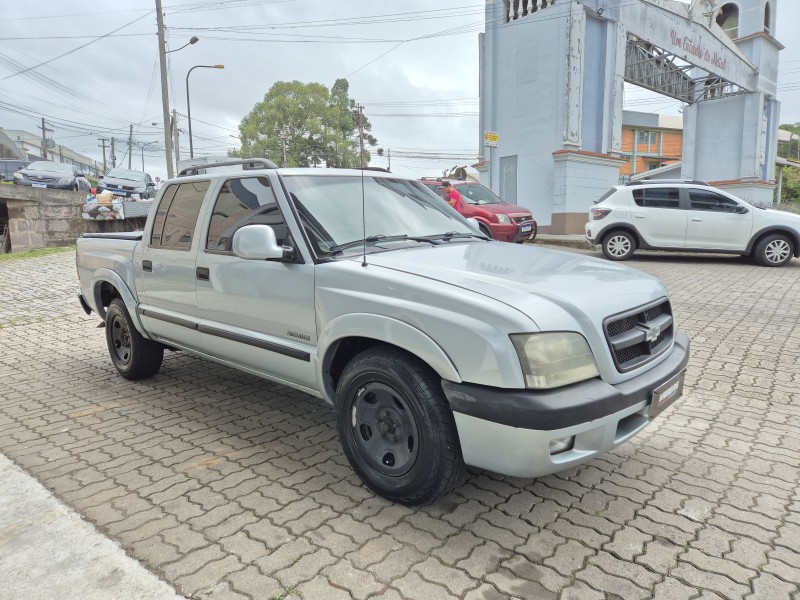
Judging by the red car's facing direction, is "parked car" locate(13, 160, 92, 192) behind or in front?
behind

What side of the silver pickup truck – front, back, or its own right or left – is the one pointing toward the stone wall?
back

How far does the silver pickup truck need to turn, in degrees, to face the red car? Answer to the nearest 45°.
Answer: approximately 135° to its left

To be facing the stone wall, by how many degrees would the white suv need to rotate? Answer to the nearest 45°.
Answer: approximately 180°

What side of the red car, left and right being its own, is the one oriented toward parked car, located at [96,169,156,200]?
back

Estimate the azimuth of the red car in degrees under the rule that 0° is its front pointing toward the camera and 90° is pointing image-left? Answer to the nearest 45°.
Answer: approximately 315°

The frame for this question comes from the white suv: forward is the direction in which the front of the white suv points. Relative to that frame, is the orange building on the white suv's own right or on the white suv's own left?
on the white suv's own left

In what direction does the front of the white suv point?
to the viewer's right

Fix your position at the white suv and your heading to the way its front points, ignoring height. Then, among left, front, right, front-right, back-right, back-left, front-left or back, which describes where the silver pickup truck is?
right
